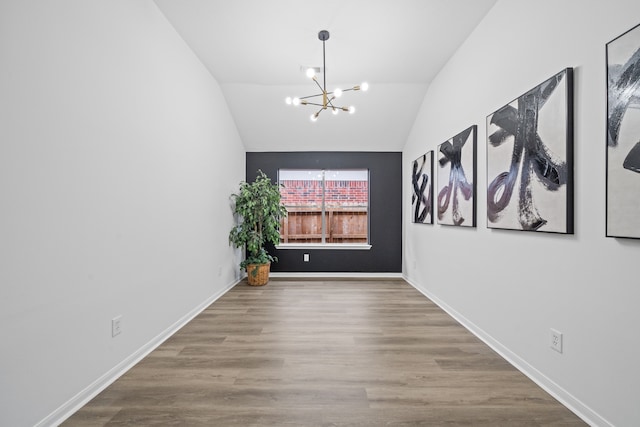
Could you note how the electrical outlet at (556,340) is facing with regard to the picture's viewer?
facing the viewer and to the left of the viewer

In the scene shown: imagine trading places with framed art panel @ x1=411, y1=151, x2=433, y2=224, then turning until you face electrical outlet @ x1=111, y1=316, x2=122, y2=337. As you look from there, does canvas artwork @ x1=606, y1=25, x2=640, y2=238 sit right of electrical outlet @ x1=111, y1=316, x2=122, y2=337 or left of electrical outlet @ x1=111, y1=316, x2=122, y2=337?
left

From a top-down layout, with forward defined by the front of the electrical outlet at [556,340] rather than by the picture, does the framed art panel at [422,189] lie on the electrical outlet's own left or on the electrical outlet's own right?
on the electrical outlet's own right

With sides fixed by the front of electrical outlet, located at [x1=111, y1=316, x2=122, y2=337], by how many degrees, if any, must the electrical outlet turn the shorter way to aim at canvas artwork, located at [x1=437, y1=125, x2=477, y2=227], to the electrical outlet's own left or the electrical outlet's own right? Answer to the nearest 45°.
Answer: approximately 45° to the electrical outlet's own left

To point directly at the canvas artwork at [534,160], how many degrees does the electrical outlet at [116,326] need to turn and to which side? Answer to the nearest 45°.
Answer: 0° — it already faces it

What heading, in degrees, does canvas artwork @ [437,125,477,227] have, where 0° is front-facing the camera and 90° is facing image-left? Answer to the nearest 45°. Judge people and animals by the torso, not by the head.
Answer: approximately 45°

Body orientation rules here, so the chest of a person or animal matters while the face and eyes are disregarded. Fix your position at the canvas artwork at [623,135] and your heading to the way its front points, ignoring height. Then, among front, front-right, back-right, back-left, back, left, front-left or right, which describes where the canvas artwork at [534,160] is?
right

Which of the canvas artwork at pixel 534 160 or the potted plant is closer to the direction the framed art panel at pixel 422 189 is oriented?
the potted plant

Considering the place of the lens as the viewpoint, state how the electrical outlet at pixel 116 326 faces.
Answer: facing the viewer and to the right of the viewer

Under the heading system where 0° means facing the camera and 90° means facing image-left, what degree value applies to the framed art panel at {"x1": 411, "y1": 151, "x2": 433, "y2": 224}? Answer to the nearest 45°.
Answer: approximately 90°

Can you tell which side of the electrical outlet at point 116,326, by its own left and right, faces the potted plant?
left

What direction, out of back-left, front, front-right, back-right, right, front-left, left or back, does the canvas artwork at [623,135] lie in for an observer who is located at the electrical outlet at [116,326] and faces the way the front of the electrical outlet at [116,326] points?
front

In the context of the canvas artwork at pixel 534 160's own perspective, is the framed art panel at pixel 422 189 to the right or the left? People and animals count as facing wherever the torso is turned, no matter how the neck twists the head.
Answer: on its right

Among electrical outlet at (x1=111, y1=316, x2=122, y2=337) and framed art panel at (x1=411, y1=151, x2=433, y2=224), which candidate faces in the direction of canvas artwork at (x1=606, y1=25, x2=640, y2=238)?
the electrical outlet

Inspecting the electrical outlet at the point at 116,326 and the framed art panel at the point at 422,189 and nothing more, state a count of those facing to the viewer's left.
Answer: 1
